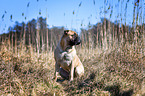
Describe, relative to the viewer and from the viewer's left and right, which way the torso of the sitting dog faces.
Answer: facing the viewer and to the left of the viewer
